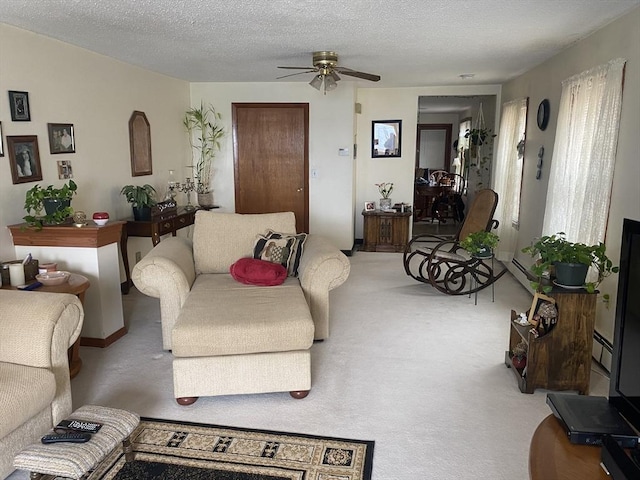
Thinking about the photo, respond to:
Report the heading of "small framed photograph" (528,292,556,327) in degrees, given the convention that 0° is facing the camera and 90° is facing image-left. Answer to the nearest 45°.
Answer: approximately 45°

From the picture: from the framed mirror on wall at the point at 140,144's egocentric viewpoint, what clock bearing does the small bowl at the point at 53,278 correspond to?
The small bowl is roughly at 2 o'clock from the framed mirror on wall.

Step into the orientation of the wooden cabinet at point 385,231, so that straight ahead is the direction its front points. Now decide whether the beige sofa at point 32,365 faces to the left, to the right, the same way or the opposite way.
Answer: to the left

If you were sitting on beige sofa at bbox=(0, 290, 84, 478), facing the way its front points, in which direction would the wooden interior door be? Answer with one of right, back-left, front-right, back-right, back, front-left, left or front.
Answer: left

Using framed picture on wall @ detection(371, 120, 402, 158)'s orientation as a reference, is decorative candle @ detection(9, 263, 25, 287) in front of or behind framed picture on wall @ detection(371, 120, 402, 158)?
in front

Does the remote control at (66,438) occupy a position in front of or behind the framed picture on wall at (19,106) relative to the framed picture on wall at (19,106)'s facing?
in front

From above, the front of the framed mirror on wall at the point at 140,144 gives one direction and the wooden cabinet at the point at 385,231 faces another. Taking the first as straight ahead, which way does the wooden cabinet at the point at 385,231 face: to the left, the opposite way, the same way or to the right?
to the right

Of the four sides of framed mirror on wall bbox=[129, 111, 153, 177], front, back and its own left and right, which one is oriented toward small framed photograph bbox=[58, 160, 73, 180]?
right

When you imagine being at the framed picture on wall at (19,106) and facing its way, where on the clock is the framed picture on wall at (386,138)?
the framed picture on wall at (386,138) is roughly at 10 o'clock from the framed picture on wall at (19,106).

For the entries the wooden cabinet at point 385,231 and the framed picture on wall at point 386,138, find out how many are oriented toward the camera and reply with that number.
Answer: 2

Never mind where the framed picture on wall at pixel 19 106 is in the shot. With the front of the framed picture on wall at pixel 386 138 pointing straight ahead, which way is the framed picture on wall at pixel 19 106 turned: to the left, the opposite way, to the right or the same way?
to the left

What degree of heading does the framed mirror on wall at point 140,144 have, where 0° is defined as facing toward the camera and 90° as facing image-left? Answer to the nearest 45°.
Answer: approximately 315°

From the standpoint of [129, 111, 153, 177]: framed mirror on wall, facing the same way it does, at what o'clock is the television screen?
The television screen is roughly at 1 o'clock from the framed mirror on wall.

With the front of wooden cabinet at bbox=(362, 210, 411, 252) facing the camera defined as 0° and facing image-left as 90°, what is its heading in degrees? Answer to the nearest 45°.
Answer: approximately 0°

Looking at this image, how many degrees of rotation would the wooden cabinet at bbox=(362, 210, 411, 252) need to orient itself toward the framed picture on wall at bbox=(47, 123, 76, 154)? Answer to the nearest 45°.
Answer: approximately 45° to its right

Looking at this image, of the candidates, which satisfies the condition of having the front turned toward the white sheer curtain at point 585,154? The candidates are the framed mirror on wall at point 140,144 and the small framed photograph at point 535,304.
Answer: the framed mirror on wall

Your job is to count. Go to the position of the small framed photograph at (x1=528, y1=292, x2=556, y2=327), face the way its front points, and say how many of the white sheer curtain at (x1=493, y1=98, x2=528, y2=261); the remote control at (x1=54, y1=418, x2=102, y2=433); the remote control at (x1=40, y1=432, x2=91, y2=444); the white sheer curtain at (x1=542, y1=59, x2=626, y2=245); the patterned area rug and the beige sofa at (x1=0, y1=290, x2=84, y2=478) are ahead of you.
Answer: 4
